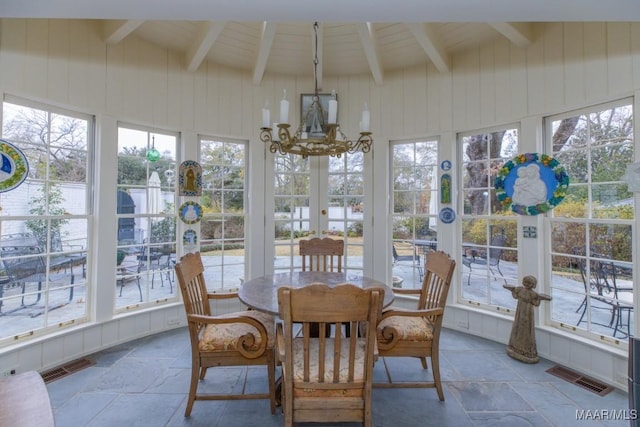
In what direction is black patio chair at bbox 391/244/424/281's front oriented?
to the viewer's right

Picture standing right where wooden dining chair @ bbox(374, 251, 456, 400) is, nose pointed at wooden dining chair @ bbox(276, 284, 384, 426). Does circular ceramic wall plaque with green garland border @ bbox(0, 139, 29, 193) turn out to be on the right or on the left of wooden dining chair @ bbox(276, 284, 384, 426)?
right

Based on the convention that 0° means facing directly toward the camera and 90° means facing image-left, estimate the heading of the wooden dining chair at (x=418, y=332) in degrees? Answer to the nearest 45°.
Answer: approximately 90°

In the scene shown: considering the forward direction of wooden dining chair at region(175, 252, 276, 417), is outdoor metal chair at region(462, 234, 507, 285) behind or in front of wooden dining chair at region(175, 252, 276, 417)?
in front

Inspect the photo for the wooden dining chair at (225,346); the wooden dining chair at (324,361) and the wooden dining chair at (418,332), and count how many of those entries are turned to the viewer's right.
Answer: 1

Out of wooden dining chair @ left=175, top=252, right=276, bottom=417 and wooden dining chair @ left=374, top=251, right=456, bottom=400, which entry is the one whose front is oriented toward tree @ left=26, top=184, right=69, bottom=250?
wooden dining chair @ left=374, top=251, right=456, bottom=400

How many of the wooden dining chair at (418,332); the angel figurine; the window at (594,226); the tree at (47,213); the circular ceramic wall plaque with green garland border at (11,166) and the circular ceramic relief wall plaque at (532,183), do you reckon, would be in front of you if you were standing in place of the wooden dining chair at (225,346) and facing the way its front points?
4

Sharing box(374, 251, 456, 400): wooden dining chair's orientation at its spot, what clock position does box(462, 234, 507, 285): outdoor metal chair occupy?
The outdoor metal chair is roughly at 4 o'clock from the wooden dining chair.

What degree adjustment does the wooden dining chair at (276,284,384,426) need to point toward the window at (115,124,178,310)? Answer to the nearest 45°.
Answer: approximately 45° to its left

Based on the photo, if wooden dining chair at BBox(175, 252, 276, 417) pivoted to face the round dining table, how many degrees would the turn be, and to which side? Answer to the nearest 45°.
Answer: approximately 45° to its left

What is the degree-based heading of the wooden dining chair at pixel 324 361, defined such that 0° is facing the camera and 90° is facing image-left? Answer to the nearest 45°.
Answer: approximately 180°

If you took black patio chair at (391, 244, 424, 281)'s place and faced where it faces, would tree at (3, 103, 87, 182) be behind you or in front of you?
behind

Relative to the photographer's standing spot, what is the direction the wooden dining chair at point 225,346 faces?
facing to the right of the viewer
